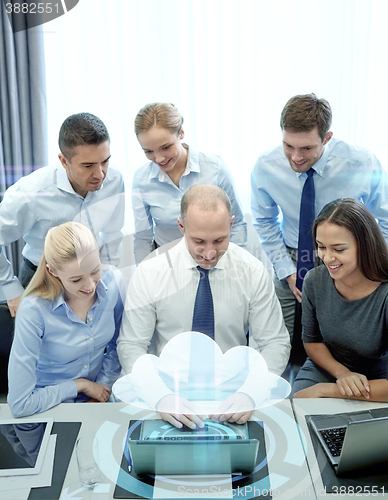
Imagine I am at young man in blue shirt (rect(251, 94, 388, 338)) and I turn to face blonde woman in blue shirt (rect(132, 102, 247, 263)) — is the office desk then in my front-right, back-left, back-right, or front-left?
front-left

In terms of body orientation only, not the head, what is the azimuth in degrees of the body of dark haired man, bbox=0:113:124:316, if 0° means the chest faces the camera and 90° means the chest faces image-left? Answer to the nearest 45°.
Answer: approximately 315°

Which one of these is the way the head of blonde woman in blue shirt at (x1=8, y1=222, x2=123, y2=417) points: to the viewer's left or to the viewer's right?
to the viewer's right

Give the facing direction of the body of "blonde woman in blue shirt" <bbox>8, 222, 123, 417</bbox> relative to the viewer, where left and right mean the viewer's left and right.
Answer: facing the viewer and to the right of the viewer

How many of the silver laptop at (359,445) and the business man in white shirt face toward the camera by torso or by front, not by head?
1

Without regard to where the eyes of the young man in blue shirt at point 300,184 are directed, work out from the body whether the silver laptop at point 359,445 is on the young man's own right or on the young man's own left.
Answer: on the young man's own left

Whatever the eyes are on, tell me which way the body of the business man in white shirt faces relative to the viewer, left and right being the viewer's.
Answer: facing the viewer

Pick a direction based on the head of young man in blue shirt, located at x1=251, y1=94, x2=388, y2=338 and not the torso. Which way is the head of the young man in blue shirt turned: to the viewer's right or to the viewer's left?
to the viewer's left

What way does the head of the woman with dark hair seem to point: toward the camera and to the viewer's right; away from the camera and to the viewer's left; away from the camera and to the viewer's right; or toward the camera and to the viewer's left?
toward the camera and to the viewer's left
